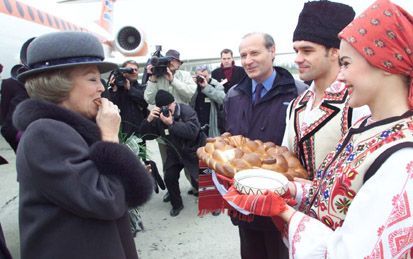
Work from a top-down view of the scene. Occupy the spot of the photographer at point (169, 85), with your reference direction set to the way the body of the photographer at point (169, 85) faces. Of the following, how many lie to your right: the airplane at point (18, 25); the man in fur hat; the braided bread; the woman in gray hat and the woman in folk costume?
1

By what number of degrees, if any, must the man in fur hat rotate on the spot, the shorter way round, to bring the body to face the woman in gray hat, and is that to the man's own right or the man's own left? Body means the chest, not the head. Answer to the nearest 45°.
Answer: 0° — they already face them

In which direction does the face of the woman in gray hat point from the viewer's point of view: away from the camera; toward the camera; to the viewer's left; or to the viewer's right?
to the viewer's right

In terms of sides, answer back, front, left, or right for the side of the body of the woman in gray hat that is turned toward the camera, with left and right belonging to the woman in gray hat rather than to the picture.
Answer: right

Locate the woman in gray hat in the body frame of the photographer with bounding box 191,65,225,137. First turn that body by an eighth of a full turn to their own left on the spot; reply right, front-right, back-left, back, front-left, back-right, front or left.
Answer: front

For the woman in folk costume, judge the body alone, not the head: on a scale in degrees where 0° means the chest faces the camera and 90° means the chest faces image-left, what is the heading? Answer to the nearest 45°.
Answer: approximately 90°

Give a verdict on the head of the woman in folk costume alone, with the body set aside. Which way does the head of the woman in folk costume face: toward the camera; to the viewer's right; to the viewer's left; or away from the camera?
to the viewer's left

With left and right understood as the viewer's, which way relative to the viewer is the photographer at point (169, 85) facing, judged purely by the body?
facing the viewer and to the left of the viewer
